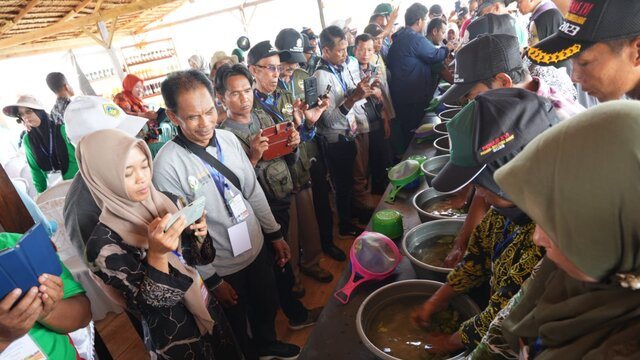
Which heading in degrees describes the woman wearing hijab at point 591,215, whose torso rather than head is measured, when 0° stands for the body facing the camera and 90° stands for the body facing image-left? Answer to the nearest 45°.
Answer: approximately 90°

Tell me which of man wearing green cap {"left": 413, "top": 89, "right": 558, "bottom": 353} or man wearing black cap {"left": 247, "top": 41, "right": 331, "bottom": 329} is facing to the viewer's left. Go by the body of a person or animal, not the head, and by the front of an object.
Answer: the man wearing green cap

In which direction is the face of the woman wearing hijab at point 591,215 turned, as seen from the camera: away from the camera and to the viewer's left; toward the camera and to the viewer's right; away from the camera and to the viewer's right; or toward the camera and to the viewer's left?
away from the camera and to the viewer's left

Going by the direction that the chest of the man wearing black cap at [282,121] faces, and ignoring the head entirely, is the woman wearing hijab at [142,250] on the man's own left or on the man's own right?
on the man's own right

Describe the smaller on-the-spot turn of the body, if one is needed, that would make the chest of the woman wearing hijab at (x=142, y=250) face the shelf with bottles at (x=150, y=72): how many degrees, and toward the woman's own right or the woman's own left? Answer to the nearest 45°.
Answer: approximately 135° to the woman's own left

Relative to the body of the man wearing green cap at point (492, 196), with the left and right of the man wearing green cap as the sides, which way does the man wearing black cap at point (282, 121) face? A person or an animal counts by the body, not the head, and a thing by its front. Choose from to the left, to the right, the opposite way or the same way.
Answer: the opposite way

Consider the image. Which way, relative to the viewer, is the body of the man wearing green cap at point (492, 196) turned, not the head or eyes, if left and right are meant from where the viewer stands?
facing to the left of the viewer

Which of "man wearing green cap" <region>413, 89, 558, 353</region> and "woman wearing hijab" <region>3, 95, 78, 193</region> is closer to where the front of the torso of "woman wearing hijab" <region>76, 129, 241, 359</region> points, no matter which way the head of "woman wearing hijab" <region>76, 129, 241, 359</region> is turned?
the man wearing green cap

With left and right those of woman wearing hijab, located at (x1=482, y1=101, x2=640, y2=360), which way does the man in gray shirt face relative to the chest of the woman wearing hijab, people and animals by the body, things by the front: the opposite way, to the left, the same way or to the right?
the opposite way

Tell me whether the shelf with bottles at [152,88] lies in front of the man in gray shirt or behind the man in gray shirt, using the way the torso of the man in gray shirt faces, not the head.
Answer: behind

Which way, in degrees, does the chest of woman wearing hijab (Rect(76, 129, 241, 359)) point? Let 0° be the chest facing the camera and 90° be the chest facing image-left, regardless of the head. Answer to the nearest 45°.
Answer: approximately 315°
